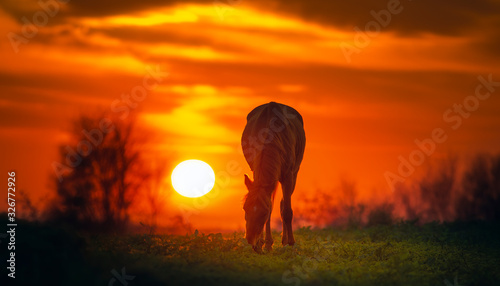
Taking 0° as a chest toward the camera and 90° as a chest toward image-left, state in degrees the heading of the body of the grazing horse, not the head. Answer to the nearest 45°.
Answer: approximately 0°

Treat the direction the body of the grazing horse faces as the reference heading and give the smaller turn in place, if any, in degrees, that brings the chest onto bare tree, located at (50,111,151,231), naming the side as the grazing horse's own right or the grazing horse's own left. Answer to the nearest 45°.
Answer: approximately 135° to the grazing horse's own right
